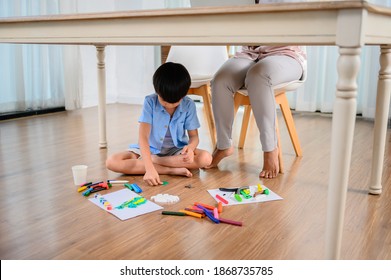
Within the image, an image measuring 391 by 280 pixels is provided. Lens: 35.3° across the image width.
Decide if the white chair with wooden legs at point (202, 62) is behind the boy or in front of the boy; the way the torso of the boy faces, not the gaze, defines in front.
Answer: behind

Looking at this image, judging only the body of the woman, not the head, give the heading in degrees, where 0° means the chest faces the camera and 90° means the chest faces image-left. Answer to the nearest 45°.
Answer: approximately 45°

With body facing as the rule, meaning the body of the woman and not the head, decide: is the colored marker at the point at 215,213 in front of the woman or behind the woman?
in front

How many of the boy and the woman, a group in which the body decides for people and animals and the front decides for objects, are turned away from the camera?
0

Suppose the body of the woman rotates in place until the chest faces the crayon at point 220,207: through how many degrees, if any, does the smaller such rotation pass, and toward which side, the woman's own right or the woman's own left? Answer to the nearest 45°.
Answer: approximately 45° to the woman's own left
